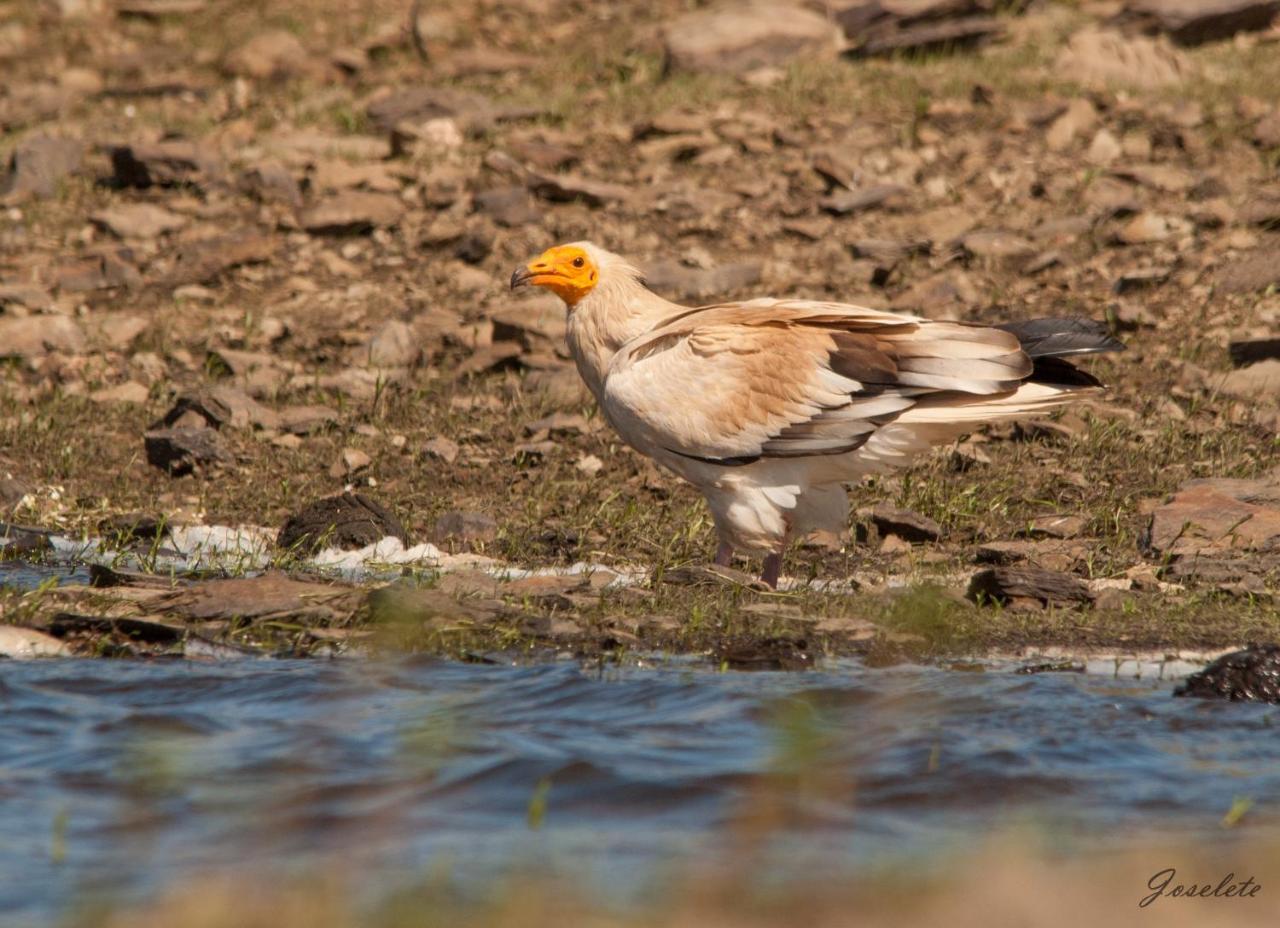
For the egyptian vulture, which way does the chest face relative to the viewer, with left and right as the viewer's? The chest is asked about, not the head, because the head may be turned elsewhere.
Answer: facing to the left of the viewer

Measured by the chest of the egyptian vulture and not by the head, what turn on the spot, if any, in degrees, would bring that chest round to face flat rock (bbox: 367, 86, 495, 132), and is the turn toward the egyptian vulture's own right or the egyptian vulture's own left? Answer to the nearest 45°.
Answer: approximately 90° to the egyptian vulture's own right

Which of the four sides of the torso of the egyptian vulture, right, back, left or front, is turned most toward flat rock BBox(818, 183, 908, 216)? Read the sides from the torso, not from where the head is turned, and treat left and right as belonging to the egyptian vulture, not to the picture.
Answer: right

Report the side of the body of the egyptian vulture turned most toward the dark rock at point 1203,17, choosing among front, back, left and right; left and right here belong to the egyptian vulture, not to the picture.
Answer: right

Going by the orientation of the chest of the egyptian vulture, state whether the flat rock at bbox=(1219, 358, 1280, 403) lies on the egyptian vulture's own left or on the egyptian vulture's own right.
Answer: on the egyptian vulture's own right

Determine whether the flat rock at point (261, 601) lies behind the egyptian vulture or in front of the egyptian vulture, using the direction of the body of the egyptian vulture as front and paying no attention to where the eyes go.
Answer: in front

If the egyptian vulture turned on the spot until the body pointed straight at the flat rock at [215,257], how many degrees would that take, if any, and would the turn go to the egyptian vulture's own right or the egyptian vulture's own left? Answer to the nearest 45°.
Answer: approximately 45° to the egyptian vulture's own right

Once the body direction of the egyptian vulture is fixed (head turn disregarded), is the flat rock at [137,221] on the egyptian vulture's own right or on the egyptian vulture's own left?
on the egyptian vulture's own right

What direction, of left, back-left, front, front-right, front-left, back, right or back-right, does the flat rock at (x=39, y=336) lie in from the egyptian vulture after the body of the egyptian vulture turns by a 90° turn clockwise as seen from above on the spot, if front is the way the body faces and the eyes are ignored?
front-left

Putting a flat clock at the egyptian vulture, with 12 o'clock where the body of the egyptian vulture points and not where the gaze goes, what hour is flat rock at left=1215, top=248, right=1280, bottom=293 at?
The flat rock is roughly at 4 o'clock from the egyptian vulture.

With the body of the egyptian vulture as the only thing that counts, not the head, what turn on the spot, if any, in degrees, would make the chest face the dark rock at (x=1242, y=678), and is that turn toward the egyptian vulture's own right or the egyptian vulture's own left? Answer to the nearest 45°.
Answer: approximately 135° to the egyptian vulture's own left
